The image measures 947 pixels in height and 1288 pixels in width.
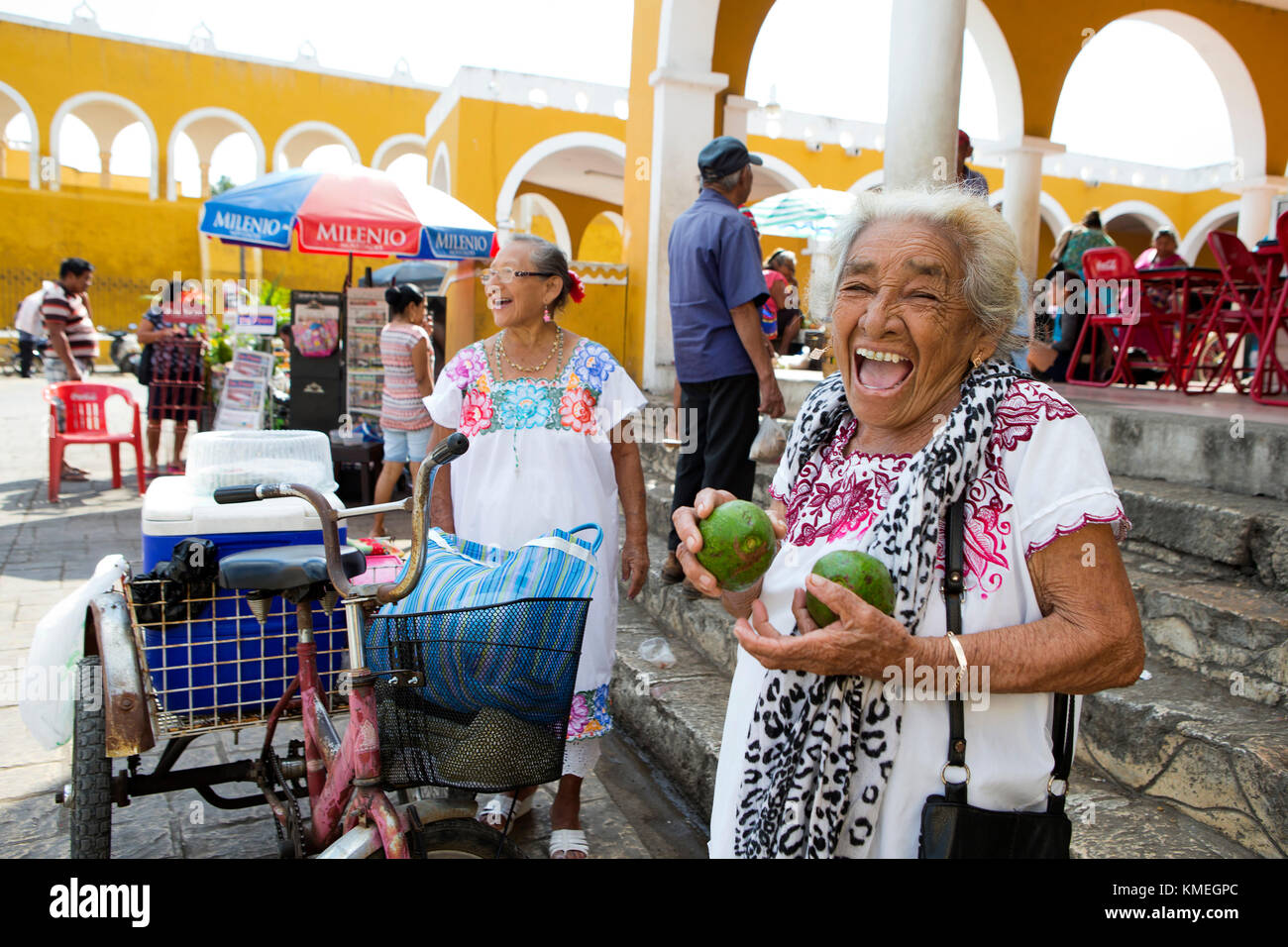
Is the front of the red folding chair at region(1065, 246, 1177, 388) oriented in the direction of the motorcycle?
no

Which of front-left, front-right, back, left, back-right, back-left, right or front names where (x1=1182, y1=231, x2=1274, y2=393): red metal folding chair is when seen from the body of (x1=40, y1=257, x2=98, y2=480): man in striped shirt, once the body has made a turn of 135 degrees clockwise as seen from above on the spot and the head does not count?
left

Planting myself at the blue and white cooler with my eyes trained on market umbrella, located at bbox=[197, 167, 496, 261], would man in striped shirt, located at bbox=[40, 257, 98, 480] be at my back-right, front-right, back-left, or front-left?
front-left

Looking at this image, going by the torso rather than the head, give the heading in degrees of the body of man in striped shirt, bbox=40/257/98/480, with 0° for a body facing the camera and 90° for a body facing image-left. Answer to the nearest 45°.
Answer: approximately 270°

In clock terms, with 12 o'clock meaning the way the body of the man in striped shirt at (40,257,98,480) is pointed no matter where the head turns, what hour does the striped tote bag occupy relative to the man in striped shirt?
The striped tote bag is roughly at 3 o'clock from the man in striped shirt.

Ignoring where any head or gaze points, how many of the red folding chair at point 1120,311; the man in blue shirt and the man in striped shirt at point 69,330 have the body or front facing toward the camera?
0

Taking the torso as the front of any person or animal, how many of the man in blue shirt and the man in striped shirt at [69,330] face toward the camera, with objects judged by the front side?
0
